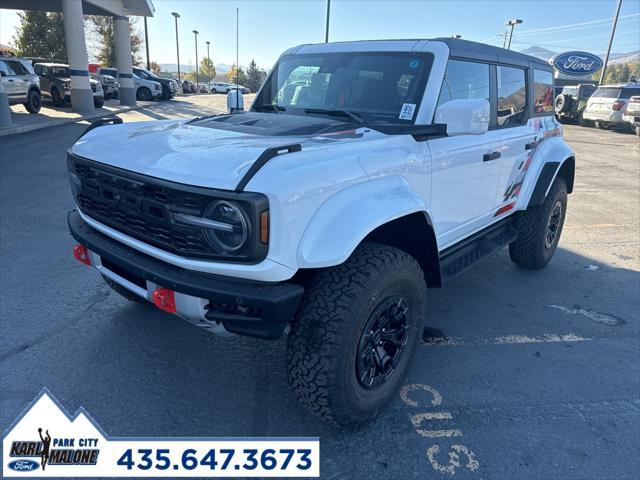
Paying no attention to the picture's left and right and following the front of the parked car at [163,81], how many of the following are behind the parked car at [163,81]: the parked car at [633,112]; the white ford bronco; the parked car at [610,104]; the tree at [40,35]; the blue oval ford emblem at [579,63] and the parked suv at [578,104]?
1

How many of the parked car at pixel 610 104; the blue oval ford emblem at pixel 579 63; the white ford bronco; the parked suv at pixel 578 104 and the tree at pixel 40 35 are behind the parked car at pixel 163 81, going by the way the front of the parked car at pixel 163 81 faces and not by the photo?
1

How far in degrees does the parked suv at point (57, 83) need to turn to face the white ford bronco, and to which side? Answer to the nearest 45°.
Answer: approximately 45° to its right

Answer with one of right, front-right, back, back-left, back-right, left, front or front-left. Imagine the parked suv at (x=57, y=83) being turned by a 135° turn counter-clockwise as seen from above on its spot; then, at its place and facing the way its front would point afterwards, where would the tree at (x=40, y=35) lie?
front

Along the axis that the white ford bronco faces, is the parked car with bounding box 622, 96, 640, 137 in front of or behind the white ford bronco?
behind

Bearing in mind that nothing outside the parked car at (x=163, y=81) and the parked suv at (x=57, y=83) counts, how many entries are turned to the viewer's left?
0

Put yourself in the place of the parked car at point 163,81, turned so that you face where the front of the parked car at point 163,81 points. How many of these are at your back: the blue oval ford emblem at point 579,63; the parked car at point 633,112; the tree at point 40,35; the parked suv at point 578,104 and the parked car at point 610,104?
1

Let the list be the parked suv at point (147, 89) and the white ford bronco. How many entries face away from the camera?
0

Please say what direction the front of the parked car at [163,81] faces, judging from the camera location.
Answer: facing the viewer and to the right of the viewer

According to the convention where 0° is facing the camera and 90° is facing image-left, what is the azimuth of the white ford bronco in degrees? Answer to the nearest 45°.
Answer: approximately 45°

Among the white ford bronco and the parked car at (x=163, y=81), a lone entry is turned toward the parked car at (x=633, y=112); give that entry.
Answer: the parked car at (x=163, y=81)

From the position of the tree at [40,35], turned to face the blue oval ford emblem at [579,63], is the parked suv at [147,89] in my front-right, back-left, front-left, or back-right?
front-right

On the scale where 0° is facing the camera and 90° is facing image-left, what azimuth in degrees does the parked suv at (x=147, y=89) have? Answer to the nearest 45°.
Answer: approximately 315°

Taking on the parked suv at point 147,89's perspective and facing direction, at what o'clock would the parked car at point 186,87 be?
The parked car is roughly at 8 o'clock from the parked suv.

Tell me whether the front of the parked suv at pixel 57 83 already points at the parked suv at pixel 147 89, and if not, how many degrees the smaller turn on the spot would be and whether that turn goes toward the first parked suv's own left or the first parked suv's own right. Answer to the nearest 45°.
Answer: approximately 90° to the first parked suv's own left
